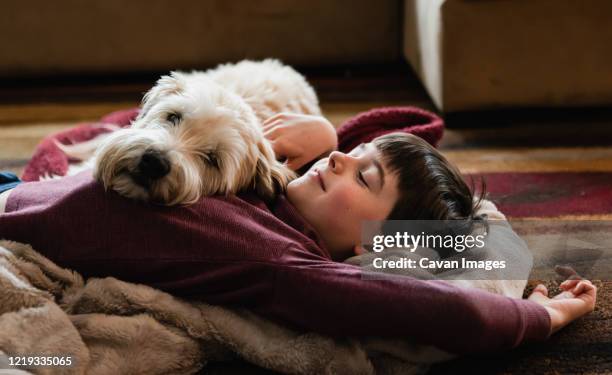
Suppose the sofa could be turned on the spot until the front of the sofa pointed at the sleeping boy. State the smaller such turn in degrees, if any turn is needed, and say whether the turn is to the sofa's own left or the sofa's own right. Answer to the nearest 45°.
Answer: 0° — it already faces them

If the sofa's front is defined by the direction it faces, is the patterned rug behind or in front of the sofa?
in front

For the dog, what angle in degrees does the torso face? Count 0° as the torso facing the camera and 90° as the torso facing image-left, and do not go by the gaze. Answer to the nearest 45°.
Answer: approximately 45°

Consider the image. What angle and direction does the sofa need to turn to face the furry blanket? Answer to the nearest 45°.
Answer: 0° — it already faces it

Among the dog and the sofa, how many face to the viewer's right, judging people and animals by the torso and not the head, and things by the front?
0

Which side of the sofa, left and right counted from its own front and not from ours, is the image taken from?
front
